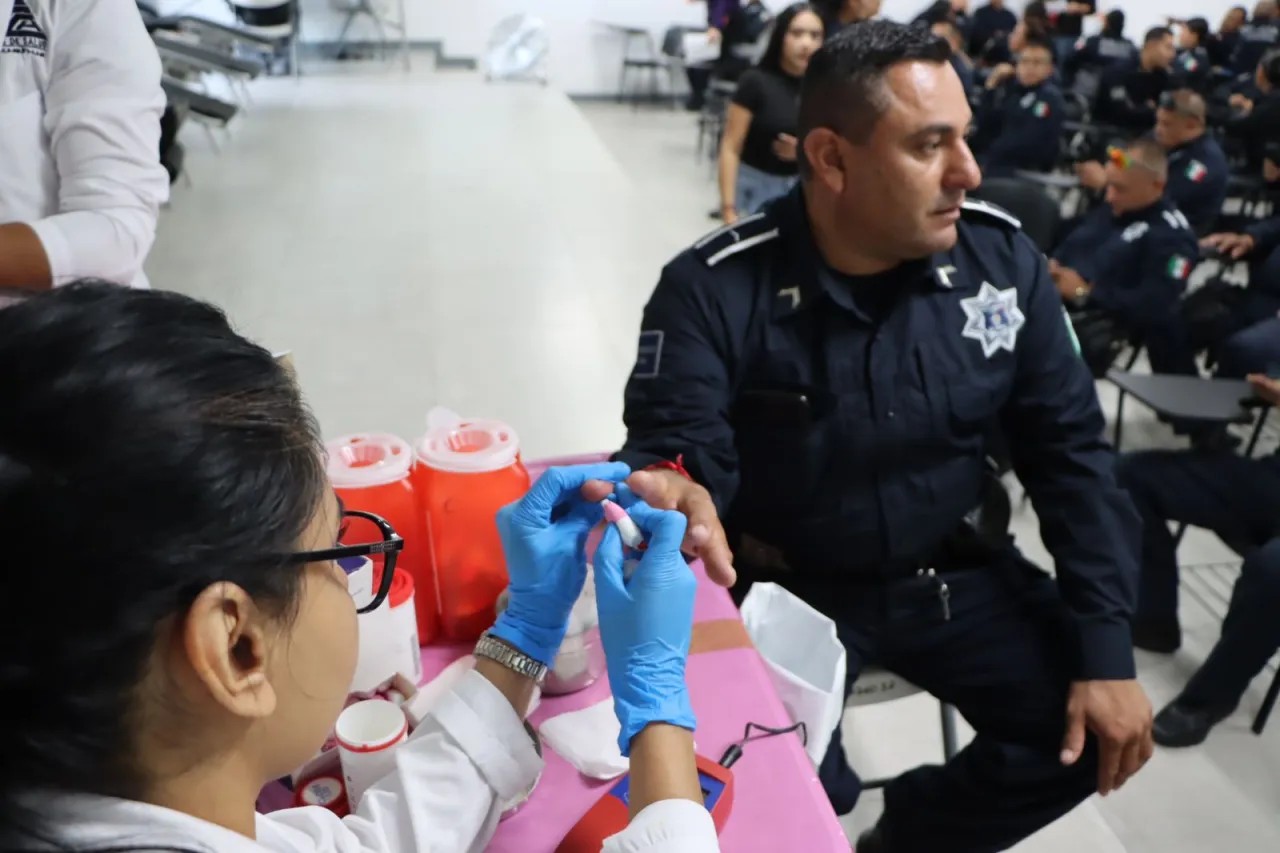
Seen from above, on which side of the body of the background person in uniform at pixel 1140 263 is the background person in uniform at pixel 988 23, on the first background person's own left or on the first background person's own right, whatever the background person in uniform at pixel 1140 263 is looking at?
on the first background person's own right

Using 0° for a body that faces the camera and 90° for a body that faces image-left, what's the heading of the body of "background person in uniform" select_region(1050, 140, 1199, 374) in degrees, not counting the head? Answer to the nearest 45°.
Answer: approximately 45°

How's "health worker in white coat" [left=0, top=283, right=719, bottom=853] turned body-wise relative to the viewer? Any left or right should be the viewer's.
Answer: facing away from the viewer and to the right of the viewer

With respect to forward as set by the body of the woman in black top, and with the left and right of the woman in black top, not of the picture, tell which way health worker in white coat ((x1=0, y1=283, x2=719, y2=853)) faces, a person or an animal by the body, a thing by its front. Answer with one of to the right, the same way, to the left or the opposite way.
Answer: to the left

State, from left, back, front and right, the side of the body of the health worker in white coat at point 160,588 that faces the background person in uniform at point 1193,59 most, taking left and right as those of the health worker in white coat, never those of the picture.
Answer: front

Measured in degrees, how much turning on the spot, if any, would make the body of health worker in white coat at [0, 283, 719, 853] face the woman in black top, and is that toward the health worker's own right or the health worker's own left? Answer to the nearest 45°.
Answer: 0° — they already face them

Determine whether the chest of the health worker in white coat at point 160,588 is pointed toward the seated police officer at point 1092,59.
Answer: yes

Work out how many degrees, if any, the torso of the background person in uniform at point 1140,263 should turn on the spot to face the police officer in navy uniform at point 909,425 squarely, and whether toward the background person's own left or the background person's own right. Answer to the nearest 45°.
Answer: approximately 45° to the background person's own left

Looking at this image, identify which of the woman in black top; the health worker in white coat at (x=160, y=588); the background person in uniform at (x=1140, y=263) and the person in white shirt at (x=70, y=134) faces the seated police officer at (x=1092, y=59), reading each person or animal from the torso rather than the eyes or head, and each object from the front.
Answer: the health worker in white coat

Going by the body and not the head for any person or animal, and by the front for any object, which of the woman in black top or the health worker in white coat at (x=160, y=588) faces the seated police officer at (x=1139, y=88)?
the health worker in white coat

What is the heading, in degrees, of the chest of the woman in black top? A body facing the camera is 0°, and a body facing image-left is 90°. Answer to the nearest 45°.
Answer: approximately 315°

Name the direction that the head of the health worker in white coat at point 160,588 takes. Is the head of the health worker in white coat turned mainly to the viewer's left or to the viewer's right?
to the viewer's right
